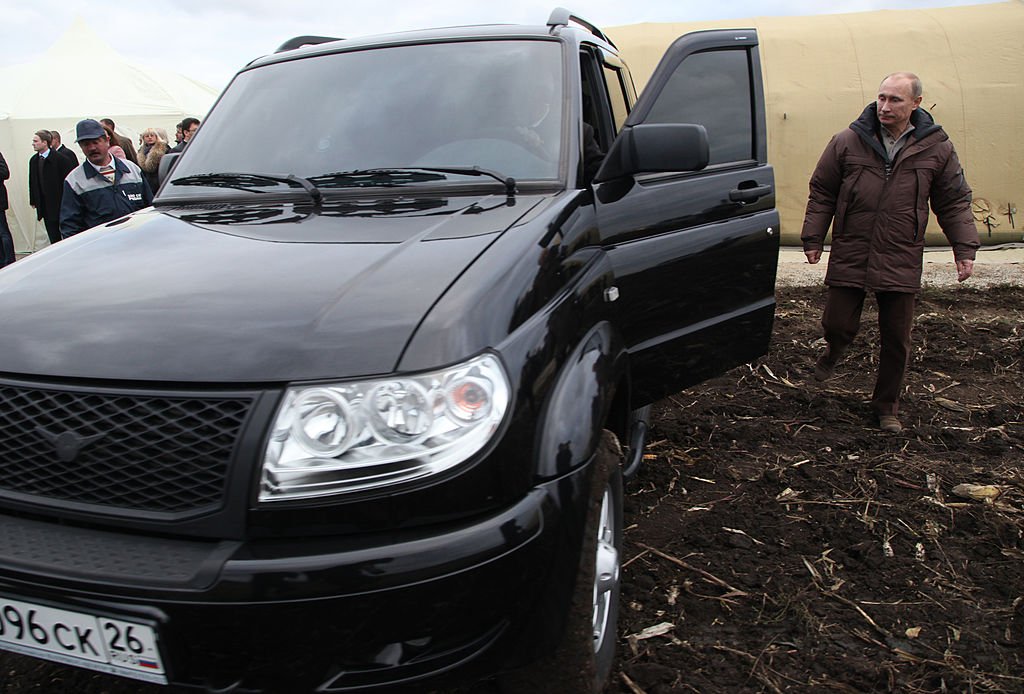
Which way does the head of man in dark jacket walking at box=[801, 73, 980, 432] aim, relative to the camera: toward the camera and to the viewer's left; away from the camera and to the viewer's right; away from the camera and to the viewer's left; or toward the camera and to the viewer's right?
toward the camera and to the viewer's left

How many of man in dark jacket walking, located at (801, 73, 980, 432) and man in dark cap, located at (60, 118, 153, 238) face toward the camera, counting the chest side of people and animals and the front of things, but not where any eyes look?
2

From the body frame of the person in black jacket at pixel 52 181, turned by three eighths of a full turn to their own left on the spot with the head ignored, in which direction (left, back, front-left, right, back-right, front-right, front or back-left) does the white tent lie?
left

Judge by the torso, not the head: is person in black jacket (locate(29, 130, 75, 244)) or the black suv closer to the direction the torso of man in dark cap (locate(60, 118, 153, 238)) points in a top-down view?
the black suv

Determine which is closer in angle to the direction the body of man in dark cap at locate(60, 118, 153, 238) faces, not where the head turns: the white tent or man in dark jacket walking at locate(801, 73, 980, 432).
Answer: the man in dark jacket walking

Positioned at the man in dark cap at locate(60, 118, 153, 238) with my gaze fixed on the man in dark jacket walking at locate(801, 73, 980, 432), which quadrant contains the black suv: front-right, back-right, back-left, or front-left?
front-right

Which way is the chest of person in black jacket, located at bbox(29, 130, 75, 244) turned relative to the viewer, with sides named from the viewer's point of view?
facing the viewer and to the left of the viewer

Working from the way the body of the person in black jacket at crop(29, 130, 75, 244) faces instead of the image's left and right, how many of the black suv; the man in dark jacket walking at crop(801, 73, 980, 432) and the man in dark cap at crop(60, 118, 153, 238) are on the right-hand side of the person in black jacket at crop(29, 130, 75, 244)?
0

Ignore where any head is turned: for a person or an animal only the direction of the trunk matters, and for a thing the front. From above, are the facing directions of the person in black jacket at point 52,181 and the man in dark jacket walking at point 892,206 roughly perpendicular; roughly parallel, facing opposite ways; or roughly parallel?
roughly parallel

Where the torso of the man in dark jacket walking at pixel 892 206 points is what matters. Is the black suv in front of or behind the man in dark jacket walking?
in front

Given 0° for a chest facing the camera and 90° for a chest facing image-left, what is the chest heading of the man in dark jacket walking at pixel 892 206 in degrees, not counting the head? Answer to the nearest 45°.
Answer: approximately 0°

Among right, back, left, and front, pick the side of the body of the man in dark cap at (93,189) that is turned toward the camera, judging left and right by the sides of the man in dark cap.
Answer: front

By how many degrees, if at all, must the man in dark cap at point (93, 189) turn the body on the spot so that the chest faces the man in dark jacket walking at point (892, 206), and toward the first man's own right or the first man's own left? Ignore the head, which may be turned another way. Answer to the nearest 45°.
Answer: approximately 45° to the first man's own left
